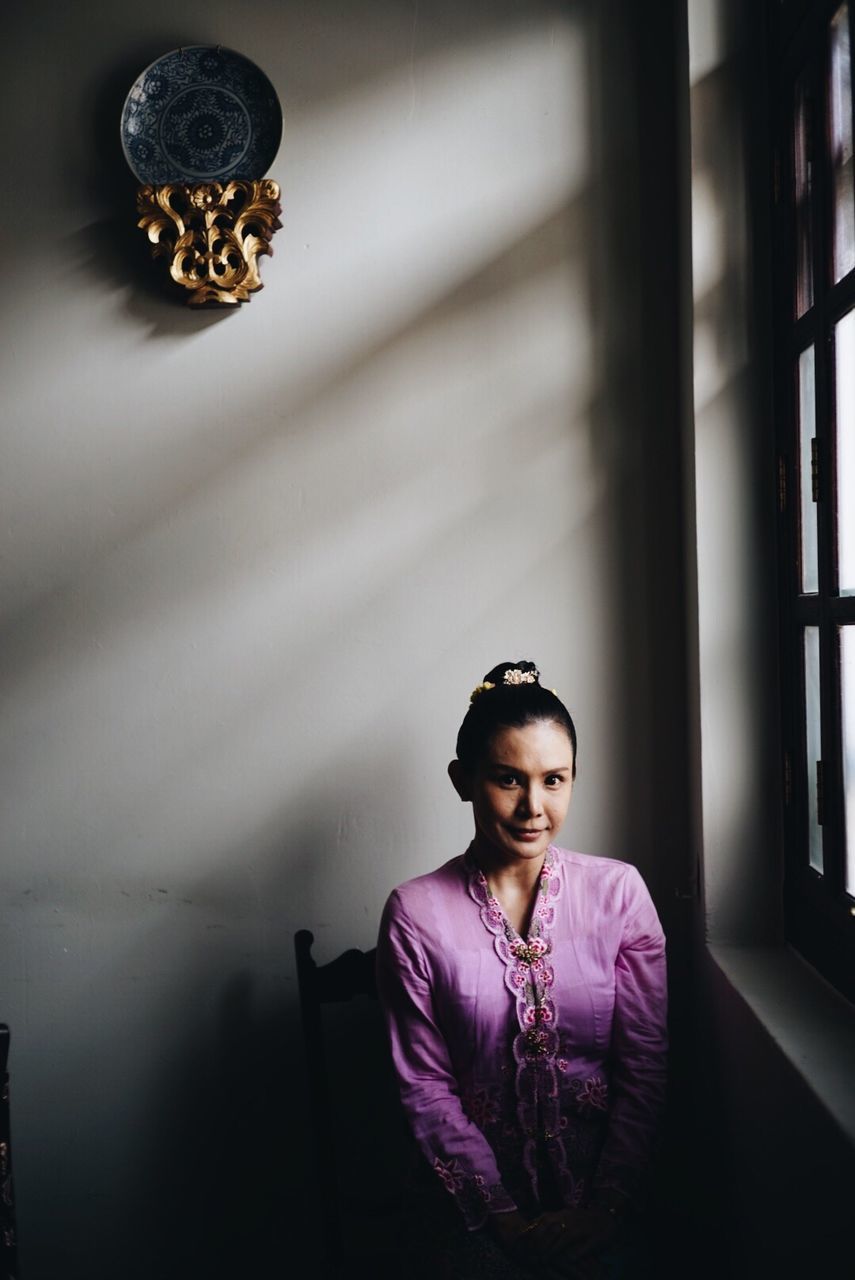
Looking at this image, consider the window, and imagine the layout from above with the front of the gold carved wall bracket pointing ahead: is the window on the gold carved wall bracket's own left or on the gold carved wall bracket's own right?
on the gold carved wall bracket's own left

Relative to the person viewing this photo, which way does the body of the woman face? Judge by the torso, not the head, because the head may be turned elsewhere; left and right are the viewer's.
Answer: facing the viewer

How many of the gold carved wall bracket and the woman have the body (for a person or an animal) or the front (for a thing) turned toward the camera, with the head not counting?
2

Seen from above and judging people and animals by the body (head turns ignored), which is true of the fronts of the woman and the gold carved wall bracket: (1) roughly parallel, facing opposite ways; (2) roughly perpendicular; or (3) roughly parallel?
roughly parallel

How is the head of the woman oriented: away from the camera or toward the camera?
toward the camera

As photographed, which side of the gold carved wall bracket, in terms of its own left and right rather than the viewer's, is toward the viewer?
front
